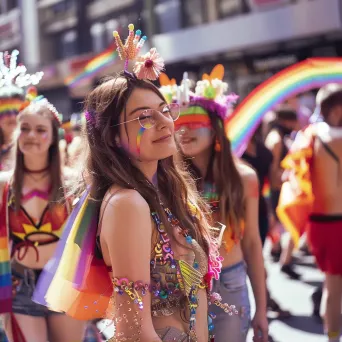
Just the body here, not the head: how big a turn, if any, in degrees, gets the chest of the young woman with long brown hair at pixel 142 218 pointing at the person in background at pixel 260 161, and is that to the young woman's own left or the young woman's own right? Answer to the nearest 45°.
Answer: approximately 135° to the young woman's own left

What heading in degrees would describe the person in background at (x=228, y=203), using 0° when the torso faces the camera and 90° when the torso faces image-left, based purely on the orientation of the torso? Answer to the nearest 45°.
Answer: approximately 45°

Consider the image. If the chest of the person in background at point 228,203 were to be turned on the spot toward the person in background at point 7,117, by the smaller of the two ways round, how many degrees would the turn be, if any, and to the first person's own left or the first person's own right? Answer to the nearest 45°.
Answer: approximately 90° to the first person's own right

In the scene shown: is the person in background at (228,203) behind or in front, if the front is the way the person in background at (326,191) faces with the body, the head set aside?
behind

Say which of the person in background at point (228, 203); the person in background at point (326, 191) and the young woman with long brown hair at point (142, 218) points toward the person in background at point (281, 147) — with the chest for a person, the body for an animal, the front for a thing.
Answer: the person in background at point (326, 191)

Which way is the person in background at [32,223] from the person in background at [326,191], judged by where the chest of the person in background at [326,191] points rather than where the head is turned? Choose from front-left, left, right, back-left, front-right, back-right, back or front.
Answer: back-left

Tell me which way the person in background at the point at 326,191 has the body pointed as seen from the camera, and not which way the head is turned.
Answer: away from the camera

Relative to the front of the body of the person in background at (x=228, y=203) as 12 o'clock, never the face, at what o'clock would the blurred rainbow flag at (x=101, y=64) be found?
The blurred rainbow flag is roughly at 4 o'clock from the person in background.

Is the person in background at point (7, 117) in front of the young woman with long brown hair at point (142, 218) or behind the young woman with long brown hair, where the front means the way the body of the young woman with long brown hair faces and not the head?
behind

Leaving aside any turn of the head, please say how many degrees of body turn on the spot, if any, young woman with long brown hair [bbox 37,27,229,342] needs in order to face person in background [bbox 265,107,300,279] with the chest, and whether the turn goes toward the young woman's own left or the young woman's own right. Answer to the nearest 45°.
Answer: approximately 135° to the young woman's own left

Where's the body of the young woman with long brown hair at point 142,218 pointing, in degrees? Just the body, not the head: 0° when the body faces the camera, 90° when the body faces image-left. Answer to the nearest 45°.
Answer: approximately 315°

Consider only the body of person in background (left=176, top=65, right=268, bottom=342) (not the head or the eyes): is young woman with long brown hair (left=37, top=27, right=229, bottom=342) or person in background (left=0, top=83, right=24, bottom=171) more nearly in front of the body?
the young woman with long brown hair
